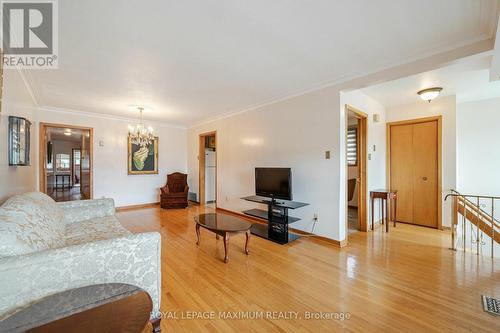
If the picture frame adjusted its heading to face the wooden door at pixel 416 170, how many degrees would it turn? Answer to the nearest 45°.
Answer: approximately 45° to its left

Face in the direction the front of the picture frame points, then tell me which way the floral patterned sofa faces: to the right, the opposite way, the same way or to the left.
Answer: to the left

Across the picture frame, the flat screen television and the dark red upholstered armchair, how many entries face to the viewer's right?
0

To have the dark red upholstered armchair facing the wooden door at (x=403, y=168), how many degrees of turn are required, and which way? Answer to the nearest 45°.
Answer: approximately 45° to its left

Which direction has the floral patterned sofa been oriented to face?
to the viewer's right

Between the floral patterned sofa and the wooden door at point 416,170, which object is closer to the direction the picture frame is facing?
the floral patterned sofa

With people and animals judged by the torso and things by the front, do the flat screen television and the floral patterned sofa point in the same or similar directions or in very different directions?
very different directions

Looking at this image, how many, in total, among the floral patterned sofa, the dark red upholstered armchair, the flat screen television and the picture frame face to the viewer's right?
1

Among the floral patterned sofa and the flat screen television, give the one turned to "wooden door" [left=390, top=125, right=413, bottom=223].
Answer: the floral patterned sofa

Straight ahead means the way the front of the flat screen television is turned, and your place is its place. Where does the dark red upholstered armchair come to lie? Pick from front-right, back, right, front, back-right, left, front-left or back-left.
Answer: right

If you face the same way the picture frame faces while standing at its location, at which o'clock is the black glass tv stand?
The black glass tv stand is roughly at 11 o'clock from the picture frame.

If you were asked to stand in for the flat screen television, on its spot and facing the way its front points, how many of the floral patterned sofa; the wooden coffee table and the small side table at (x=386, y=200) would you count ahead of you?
2

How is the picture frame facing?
toward the camera

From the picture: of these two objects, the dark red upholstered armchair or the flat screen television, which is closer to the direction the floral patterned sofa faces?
the flat screen television

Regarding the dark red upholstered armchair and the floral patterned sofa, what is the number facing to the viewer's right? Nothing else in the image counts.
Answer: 1

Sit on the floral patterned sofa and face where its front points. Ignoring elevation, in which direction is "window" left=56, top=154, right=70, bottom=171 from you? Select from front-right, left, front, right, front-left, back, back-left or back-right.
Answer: left

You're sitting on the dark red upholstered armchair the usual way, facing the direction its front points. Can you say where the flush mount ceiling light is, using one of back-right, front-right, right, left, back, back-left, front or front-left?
front-left

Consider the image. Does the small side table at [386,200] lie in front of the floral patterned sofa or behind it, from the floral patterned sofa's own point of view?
in front

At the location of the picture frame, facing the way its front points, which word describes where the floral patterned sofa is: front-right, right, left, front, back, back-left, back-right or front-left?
front

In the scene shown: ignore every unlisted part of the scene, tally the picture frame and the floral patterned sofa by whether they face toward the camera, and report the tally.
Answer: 1
